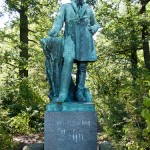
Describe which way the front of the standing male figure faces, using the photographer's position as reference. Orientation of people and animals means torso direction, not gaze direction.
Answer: facing the viewer

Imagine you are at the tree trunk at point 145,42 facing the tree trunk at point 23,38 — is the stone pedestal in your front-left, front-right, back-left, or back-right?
front-left

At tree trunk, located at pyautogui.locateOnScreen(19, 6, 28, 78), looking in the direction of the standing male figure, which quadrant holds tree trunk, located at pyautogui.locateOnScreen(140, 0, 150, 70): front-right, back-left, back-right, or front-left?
front-left

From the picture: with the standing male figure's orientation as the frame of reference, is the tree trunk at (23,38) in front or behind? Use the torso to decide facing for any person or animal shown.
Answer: behind
